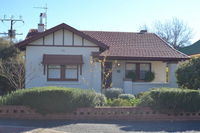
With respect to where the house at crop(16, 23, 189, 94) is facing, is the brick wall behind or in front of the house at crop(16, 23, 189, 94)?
in front

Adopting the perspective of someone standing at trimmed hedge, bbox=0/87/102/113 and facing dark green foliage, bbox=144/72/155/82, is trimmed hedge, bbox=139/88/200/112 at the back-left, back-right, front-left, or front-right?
front-right

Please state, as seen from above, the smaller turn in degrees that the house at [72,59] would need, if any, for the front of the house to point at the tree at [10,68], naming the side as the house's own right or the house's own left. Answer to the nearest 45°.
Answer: approximately 90° to the house's own right

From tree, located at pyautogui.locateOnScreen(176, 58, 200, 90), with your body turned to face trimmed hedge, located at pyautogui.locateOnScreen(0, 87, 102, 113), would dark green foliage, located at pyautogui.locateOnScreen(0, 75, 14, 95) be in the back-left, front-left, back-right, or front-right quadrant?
front-right

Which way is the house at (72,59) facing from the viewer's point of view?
toward the camera

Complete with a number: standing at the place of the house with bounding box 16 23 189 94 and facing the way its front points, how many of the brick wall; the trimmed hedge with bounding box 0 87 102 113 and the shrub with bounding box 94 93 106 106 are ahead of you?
3

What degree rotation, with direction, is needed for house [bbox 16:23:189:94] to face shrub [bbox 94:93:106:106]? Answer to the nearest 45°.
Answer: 0° — it already faces it

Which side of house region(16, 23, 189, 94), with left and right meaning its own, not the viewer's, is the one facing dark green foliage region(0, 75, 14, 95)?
right

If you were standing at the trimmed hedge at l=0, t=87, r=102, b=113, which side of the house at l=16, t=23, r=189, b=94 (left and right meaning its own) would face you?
front
